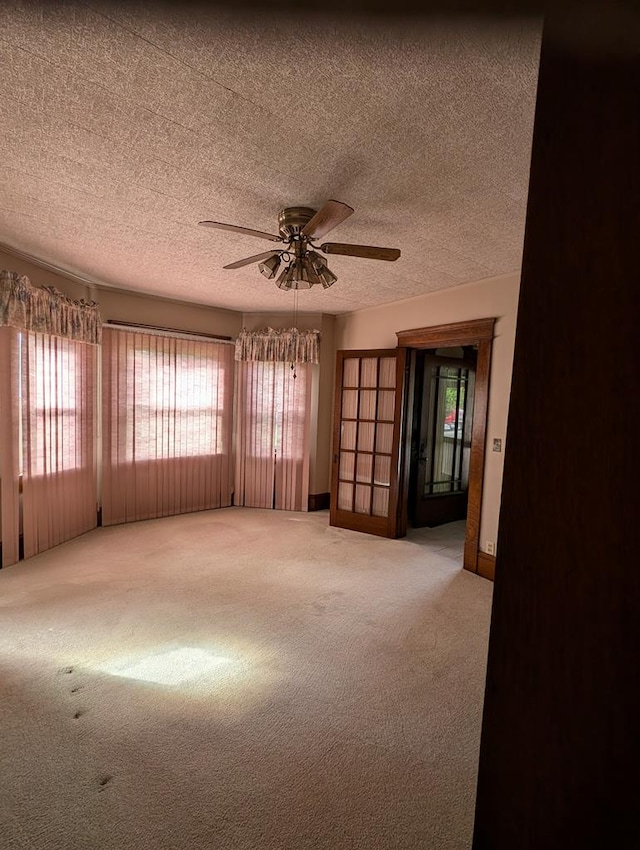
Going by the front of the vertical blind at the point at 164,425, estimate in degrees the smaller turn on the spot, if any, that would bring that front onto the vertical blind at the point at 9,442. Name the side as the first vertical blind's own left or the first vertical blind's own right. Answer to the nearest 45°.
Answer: approximately 90° to the first vertical blind's own right

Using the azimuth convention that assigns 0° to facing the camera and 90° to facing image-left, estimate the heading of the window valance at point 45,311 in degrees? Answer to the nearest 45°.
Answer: approximately 315°

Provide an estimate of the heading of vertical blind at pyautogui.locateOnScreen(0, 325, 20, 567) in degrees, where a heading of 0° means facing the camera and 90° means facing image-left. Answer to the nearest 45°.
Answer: approximately 315°

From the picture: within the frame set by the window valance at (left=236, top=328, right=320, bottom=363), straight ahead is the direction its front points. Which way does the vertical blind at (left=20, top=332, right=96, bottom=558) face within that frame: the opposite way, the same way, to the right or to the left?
to the left

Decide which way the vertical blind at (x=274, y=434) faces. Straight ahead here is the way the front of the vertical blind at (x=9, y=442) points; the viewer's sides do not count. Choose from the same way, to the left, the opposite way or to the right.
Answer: to the right

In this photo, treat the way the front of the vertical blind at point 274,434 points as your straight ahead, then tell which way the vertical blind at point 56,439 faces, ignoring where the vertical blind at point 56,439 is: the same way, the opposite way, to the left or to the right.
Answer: to the left

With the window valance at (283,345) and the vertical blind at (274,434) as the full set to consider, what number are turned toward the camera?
2
